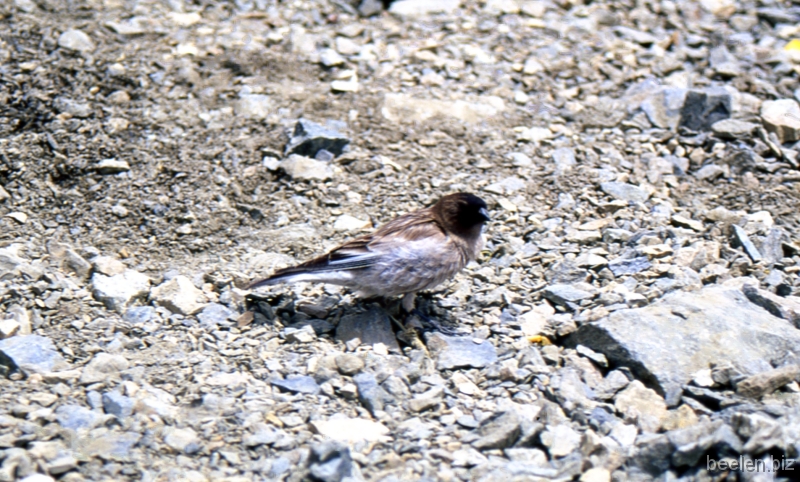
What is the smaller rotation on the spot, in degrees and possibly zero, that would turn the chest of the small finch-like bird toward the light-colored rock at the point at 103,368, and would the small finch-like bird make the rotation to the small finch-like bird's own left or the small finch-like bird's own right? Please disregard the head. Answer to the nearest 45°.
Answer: approximately 135° to the small finch-like bird's own right

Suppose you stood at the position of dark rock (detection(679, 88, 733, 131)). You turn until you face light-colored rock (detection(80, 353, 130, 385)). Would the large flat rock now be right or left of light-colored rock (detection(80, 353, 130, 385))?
left

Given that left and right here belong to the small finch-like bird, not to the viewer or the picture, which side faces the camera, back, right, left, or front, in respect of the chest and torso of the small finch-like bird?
right

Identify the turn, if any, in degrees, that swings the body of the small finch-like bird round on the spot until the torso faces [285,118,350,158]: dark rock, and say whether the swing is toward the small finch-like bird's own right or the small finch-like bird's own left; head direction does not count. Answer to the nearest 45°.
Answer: approximately 90° to the small finch-like bird's own left

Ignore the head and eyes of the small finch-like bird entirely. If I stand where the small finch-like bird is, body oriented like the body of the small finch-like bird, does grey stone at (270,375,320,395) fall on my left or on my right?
on my right

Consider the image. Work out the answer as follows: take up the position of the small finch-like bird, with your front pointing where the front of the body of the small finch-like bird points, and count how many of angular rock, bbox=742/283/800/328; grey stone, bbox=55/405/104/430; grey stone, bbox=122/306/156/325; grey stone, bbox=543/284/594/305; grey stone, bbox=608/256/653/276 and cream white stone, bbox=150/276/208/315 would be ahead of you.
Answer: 3

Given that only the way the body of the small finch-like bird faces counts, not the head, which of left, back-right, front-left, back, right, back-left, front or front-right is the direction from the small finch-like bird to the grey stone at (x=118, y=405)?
back-right

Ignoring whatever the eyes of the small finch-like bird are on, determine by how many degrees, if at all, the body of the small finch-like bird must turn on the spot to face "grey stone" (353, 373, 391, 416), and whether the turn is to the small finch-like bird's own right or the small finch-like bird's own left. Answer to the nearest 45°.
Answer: approximately 90° to the small finch-like bird's own right

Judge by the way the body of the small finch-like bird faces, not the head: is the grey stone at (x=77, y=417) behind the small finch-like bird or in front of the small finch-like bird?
behind

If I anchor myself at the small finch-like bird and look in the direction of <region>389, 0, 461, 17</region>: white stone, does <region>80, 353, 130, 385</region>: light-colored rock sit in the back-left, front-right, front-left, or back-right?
back-left
